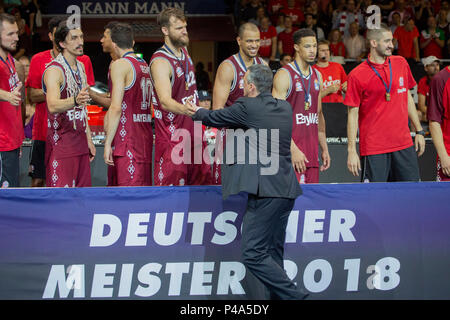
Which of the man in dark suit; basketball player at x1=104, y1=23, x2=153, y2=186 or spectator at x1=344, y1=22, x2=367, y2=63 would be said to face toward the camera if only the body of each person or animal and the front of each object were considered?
the spectator

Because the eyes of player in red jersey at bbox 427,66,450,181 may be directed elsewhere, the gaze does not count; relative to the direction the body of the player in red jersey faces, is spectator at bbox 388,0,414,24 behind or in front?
behind

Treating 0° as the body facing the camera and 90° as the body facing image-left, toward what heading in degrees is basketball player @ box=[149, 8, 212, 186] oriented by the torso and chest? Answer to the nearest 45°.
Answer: approximately 315°

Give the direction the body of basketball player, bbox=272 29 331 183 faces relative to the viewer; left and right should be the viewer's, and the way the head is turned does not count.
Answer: facing the viewer and to the right of the viewer

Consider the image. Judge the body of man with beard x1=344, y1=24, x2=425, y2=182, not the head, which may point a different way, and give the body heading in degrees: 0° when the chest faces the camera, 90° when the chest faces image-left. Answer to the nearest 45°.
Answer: approximately 315°

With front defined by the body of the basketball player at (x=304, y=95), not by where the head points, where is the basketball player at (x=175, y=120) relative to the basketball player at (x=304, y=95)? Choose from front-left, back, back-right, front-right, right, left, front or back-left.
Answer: right

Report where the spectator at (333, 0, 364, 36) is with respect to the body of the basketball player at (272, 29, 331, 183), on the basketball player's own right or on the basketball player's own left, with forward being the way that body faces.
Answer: on the basketball player's own left

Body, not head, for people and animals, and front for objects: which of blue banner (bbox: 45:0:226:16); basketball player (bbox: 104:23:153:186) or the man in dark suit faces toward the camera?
the blue banner

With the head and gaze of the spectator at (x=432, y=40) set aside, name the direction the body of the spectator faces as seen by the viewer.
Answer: toward the camera

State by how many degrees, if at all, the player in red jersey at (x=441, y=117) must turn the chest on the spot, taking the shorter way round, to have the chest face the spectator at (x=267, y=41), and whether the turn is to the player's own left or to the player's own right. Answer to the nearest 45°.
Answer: approximately 180°

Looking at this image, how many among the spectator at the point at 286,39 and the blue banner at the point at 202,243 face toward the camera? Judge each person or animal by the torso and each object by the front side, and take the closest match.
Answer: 2

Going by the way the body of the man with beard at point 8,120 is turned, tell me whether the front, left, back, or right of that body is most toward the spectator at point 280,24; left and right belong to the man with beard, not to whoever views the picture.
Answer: left

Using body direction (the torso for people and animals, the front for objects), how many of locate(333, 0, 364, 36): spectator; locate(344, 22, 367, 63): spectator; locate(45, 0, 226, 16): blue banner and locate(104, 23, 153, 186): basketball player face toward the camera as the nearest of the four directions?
3

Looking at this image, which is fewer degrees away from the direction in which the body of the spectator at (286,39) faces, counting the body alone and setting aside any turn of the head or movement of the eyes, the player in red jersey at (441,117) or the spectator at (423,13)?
the player in red jersey

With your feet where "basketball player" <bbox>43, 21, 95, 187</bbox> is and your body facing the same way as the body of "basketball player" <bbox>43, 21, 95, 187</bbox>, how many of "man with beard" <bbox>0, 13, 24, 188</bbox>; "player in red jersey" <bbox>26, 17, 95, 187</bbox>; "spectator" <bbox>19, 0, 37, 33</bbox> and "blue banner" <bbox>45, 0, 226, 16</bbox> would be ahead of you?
0

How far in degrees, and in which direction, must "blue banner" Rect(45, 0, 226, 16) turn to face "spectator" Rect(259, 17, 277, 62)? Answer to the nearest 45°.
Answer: approximately 45° to its left

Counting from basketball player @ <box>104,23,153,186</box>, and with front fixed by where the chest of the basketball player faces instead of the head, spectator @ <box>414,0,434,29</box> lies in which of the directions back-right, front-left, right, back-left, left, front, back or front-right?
right

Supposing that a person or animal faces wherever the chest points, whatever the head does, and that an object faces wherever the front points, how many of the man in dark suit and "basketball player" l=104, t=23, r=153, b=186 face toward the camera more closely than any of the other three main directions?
0

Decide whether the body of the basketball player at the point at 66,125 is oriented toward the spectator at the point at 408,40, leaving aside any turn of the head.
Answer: no

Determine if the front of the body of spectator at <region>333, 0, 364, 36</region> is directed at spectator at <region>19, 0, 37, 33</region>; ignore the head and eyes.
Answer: no

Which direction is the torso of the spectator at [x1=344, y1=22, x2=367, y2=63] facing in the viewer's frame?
toward the camera

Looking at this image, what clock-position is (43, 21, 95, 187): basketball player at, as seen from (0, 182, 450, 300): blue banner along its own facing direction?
The basketball player is roughly at 4 o'clock from the blue banner.

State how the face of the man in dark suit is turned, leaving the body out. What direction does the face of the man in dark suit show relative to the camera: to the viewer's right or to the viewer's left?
to the viewer's left

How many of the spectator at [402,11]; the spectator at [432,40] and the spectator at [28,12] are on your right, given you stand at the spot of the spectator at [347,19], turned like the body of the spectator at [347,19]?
1
